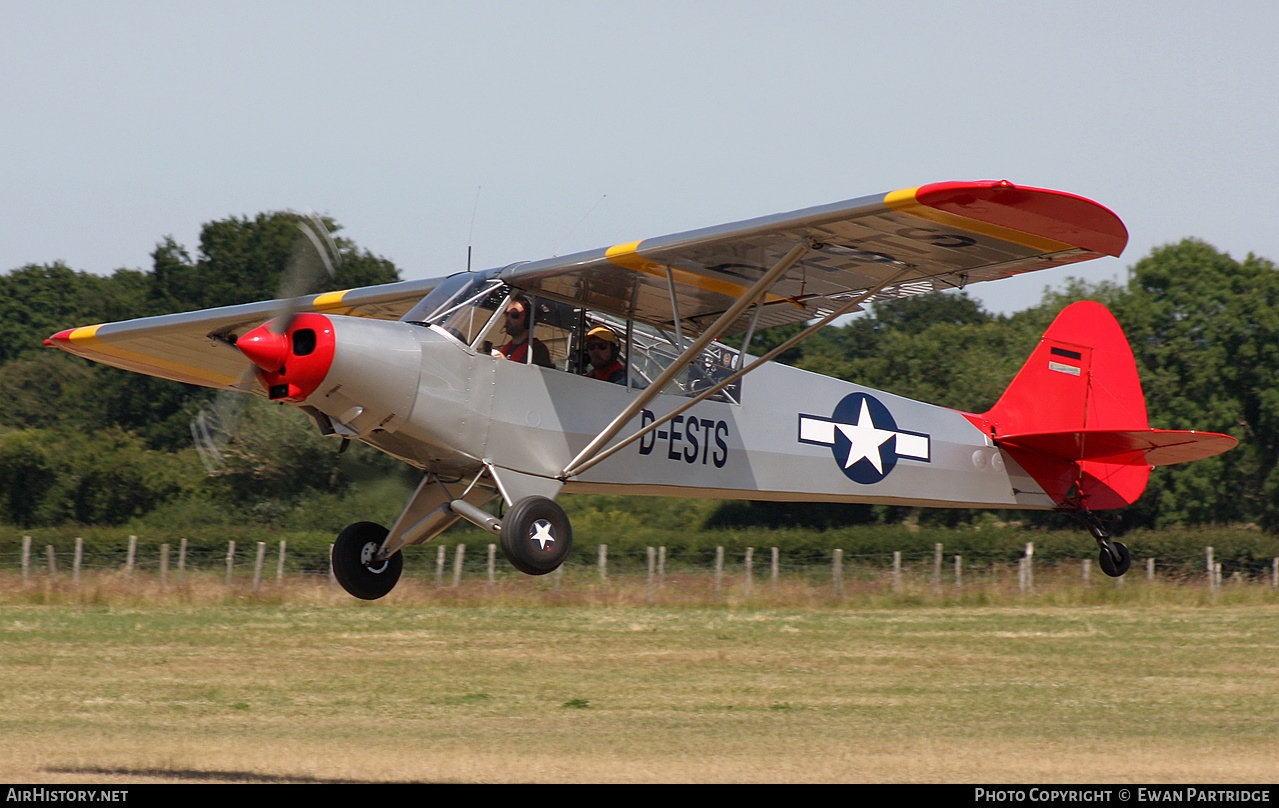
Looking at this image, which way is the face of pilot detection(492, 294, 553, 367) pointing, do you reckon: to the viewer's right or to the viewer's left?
to the viewer's left

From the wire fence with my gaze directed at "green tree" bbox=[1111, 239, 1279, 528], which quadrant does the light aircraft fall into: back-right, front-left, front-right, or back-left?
back-right

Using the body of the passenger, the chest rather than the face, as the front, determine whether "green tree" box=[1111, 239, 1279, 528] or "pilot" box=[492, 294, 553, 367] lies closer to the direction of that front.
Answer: the pilot

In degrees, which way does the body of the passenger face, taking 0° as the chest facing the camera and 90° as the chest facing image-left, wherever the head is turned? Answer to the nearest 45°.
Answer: approximately 45°

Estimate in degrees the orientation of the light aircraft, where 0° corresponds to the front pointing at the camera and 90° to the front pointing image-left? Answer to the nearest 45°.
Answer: approximately 45°

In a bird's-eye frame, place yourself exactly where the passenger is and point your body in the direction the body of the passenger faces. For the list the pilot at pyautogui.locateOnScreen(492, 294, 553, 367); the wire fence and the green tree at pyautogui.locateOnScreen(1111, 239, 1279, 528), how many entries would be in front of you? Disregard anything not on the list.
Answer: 1

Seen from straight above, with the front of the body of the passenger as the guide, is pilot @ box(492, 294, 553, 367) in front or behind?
in front

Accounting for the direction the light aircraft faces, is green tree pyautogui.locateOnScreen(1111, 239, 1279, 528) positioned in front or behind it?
behind
